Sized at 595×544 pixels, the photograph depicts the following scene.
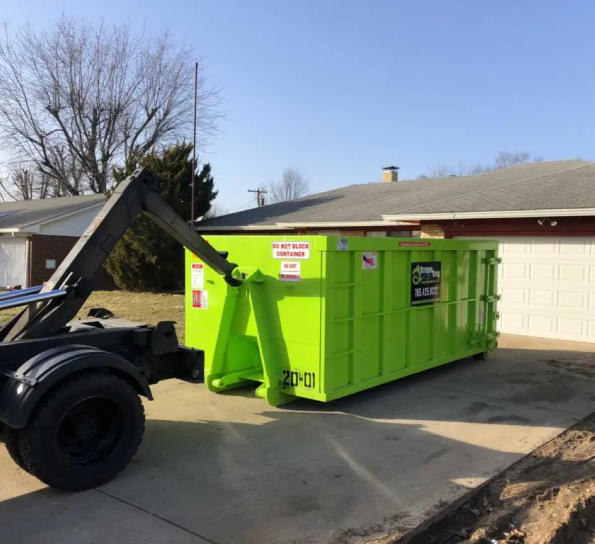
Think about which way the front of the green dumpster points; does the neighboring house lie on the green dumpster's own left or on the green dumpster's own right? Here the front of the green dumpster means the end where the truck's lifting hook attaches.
on the green dumpster's own right

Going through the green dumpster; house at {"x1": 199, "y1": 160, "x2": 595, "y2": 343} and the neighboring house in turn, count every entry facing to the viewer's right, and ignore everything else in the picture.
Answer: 0

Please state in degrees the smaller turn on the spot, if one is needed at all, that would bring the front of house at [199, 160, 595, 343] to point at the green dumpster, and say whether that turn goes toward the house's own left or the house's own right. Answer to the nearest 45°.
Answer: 0° — it already faces it

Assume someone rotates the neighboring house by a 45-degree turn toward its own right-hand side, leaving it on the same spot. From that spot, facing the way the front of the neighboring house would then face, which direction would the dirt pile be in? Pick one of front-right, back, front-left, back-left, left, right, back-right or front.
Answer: left

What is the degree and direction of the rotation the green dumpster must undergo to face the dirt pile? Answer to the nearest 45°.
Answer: approximately 90° to its left

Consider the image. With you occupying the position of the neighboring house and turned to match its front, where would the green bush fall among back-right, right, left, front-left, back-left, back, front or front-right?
left

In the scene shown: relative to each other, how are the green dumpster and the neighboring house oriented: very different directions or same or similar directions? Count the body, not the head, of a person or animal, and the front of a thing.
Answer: same or similar directions

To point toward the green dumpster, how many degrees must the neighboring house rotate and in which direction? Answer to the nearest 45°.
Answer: approximately 45° to its left

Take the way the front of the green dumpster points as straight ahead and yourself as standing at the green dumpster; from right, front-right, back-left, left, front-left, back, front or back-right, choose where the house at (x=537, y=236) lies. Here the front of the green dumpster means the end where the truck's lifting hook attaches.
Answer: back

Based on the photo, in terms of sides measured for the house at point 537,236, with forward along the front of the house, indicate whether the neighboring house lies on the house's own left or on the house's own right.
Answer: on the house's own right

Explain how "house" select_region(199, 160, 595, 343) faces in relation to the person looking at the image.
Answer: facing the viewer and to the left of the viewer
